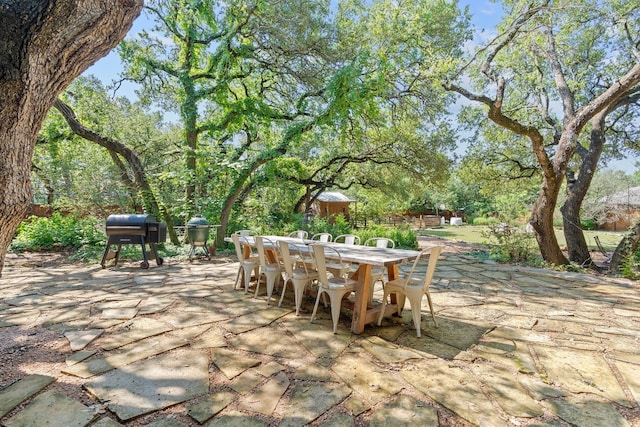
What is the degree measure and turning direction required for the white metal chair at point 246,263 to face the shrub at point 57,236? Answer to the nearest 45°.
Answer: approximately 90° to its left

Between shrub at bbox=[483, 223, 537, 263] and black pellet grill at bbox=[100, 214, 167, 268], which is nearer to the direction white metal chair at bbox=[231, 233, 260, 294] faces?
the shrub

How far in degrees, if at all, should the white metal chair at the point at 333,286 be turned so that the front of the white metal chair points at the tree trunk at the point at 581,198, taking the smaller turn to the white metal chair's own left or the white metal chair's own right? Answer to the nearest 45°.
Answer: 0° — it already faces it

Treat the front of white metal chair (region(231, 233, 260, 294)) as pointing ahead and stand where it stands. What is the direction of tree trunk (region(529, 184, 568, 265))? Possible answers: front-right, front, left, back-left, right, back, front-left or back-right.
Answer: front-right

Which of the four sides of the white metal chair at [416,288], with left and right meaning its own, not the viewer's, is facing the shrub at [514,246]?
right

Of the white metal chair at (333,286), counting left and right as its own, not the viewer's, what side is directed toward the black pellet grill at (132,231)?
left

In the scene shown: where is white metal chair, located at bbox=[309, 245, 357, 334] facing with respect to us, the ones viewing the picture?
facing away from the viewer and to the right of the viewer

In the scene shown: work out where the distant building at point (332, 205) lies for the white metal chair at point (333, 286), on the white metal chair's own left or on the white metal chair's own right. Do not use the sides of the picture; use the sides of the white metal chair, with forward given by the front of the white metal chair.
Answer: on the white metal chair's own left

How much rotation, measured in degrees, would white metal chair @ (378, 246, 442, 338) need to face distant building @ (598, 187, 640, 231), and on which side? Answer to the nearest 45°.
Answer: approximately 90° to its right

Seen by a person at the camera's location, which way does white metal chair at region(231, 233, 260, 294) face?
facing away from the viewer and to the right of the viewer

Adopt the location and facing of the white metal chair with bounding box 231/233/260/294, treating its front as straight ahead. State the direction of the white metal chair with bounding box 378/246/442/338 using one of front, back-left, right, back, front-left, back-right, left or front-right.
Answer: right

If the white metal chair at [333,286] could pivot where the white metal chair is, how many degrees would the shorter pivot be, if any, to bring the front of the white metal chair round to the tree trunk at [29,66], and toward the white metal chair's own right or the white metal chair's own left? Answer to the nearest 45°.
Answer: approximately 180°

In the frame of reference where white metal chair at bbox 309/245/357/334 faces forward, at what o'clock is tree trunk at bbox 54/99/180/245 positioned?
The tree trunk is roughly at 9 o'clock from the white metal chair.
